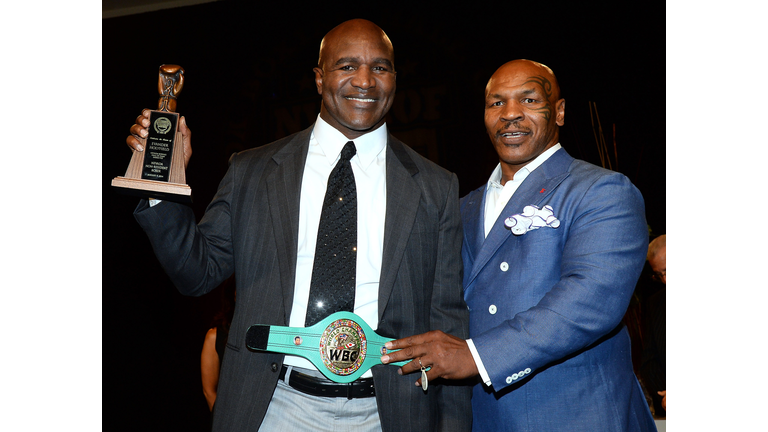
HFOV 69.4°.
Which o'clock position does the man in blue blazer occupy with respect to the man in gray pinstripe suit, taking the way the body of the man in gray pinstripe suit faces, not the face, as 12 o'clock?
The man in blue blazer is roughly at 9 o'clock from the man in gray pinstripe suit.

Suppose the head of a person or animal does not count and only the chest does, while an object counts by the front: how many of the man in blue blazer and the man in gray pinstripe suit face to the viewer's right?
0

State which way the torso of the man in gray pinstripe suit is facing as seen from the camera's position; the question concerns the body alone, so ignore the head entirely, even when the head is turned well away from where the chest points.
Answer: toward the camera

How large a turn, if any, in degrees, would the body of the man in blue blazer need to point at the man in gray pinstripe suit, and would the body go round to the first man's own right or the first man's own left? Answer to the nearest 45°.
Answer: approximately 45° to the first man's own right

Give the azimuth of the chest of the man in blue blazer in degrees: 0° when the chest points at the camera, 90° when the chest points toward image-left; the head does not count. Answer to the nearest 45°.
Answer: approximately 45°
